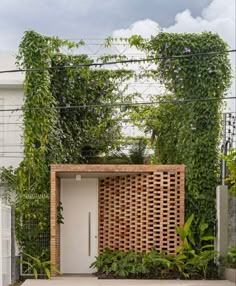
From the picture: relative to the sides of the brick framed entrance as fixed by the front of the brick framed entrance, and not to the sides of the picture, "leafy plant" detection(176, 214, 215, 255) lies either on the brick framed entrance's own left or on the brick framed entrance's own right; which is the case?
on the brick framed entrance's own left

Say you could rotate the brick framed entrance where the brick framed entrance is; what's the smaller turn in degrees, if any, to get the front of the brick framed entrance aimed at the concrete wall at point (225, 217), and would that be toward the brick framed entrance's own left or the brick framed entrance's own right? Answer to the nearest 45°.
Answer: approximately 90° to the brick framed entrance's own left

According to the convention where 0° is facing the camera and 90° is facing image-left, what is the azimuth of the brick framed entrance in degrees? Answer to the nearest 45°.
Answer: approximately 0°

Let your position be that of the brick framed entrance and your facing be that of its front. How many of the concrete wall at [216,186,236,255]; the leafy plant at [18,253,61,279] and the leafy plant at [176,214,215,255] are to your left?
2

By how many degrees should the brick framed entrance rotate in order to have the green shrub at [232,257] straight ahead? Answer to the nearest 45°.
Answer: approximately 45° to its left

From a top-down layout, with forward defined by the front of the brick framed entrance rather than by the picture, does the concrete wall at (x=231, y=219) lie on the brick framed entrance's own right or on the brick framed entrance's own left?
on the brick framed entrance's own left

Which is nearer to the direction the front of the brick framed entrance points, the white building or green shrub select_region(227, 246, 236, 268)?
the green shrub

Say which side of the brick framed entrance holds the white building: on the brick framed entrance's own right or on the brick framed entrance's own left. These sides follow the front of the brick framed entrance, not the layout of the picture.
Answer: on the brick framed entrance's own right
